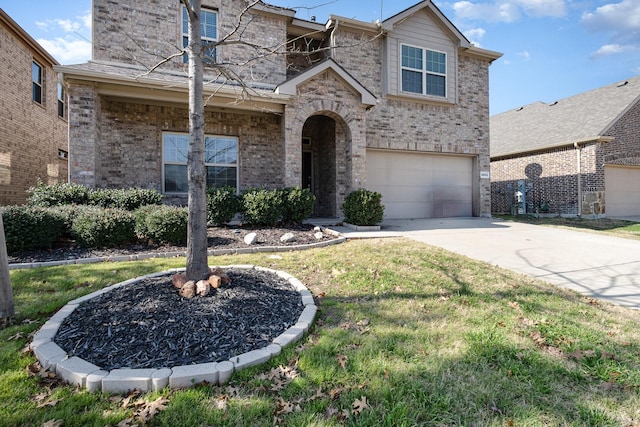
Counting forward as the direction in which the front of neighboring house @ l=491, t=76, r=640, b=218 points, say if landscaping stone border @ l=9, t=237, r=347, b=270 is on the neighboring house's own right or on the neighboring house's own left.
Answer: on the neighboring house's own right

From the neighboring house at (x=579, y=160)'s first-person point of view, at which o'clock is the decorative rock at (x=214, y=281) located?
The decorative rock is roughly at 2 o'clock from the neighboring house.

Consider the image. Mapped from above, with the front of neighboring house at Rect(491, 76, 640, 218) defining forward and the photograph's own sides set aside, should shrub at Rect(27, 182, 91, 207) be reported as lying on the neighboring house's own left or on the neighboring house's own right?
on the neighboring house's own right

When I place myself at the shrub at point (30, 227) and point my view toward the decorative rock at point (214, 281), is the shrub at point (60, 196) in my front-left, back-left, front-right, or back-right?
back-left

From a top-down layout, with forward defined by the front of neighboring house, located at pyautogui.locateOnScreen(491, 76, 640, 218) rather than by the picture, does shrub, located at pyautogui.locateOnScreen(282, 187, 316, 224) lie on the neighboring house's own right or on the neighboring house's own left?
on the neighboring house's own right

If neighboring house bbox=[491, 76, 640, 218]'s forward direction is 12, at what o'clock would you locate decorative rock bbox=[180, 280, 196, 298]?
The decorative rock is roughly at 2 o'clock from the neighboring house.

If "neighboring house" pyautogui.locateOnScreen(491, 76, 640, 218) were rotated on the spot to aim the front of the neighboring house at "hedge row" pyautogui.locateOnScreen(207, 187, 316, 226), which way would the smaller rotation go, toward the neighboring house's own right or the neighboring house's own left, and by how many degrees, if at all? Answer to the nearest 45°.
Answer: approximately 90° to the neighboring house's own right

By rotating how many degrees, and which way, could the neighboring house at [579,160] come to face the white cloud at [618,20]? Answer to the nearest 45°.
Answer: approximately 135° to its left

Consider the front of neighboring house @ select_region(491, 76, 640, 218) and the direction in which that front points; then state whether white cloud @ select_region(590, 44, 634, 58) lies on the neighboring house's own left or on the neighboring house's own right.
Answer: on the neighboring house's own left

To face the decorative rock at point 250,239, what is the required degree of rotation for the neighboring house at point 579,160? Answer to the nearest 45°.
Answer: approximately 45° to its right

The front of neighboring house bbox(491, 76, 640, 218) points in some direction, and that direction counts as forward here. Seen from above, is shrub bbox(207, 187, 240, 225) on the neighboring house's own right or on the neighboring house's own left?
on the neighboring house's own right

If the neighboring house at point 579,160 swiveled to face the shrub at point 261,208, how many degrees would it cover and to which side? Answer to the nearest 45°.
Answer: approximately 90° to its right

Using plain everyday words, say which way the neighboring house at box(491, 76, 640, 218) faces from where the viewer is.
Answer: facing the viewer and to the right of the viewer

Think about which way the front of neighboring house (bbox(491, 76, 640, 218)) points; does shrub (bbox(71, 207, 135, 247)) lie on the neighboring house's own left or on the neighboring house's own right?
on the neighboring house's own right
